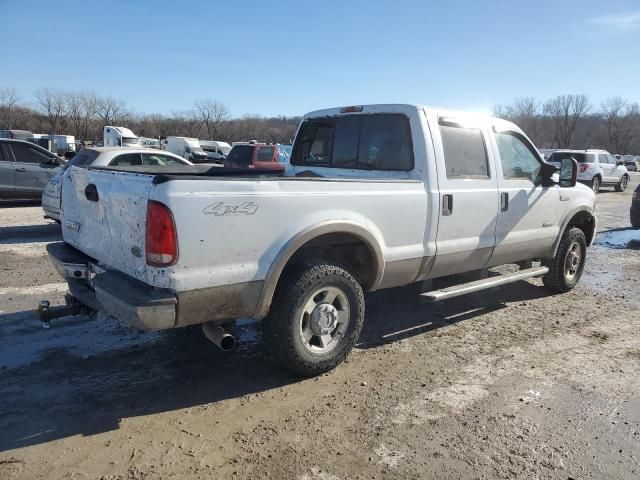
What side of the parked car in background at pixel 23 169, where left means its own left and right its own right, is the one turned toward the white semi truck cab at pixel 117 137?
left

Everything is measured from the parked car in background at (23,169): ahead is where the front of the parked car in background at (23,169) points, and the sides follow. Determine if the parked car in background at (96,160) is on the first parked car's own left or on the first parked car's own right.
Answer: on the first parked car's own right

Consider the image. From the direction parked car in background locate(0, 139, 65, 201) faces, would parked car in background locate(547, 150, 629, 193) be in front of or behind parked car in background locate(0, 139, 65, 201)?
in front

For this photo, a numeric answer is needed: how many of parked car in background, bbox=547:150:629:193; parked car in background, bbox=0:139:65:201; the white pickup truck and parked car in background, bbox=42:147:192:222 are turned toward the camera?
0

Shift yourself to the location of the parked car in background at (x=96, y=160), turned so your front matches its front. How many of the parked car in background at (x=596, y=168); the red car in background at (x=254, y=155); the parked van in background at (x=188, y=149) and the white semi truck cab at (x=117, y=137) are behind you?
0

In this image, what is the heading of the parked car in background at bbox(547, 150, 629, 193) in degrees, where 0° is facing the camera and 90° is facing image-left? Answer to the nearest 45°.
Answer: approximately 225°

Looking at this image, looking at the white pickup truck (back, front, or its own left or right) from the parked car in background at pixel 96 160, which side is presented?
left

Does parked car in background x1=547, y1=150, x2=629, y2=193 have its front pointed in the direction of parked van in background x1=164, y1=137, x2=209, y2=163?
no

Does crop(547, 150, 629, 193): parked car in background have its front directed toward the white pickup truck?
no

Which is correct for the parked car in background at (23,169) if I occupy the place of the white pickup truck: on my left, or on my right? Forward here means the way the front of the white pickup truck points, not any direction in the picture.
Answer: on my left

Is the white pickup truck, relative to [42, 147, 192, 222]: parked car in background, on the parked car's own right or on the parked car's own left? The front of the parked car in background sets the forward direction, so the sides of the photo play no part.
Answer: on the parked car's own right

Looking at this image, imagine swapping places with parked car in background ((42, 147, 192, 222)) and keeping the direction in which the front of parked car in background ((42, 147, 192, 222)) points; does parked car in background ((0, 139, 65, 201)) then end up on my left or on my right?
on my left

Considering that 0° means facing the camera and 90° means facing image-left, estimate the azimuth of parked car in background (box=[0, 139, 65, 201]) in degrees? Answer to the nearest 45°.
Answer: approximately 270°
